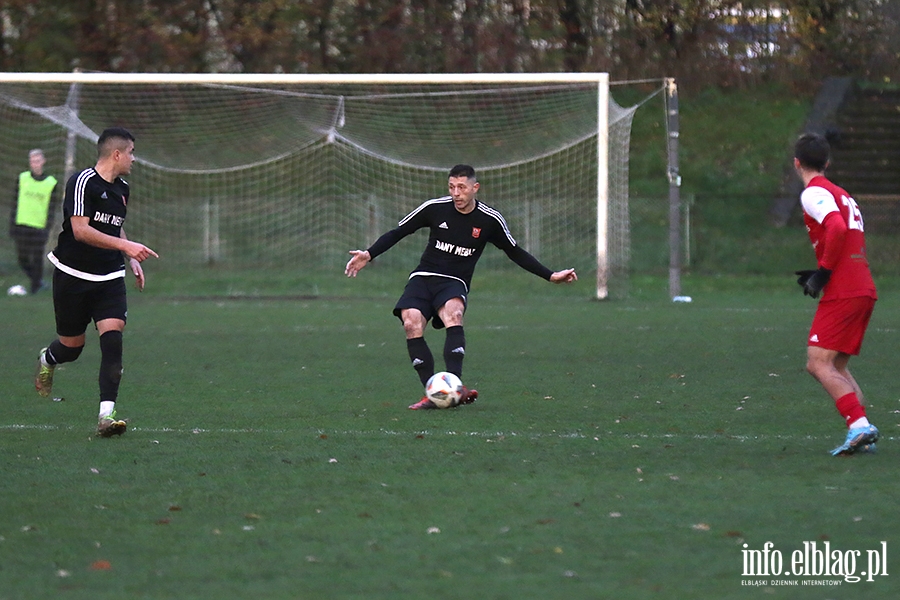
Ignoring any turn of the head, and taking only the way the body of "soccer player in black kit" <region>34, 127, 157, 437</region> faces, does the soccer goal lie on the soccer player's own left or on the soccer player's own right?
on the soccer player's own left

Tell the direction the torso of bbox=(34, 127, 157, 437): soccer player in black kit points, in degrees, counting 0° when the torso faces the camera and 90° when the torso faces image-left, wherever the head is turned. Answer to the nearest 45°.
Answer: approximately 315°

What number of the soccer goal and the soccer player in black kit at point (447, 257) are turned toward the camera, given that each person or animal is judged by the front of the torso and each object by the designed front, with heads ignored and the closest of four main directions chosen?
2

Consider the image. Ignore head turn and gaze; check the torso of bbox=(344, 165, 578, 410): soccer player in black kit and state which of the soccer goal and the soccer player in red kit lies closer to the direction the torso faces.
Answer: the soccer player in red kit

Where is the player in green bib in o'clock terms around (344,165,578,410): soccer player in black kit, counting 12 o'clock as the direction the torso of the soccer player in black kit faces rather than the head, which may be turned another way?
The player in green bib is roughly at 5 o'clock from the soccer player in black kit.

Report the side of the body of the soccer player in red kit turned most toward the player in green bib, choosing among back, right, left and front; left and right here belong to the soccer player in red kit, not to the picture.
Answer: front

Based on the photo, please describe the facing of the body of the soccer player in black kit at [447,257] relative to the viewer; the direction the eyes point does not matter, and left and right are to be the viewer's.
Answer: facing the viewer

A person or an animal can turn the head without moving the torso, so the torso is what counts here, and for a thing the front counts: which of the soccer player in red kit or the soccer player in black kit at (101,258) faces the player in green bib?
the soccer player in red kit

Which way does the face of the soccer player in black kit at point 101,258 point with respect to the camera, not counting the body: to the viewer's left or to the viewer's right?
to the viewer's right

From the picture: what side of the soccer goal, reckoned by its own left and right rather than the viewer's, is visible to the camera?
front

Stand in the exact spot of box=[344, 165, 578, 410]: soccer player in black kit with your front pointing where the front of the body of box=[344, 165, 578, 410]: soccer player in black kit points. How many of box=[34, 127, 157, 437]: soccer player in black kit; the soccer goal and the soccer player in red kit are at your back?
1

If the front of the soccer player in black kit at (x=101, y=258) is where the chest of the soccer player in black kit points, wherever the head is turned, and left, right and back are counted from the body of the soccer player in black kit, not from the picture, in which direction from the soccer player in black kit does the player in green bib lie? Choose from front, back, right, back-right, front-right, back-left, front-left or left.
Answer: back-left

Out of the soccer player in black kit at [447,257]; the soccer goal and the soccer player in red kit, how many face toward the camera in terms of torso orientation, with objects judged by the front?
2

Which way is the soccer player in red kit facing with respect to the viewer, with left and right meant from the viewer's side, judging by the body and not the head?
facing away from the viewer and to the left of the viewer

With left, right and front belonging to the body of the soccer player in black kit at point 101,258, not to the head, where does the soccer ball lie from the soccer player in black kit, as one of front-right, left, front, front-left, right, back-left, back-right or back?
front-left

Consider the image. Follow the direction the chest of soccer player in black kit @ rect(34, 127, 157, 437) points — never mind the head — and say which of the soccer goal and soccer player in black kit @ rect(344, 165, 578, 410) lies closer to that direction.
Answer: the soccer player in black kit

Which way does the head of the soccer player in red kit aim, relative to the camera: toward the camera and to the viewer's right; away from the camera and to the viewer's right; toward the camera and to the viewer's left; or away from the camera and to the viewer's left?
away from the camera and to the viewer's left
